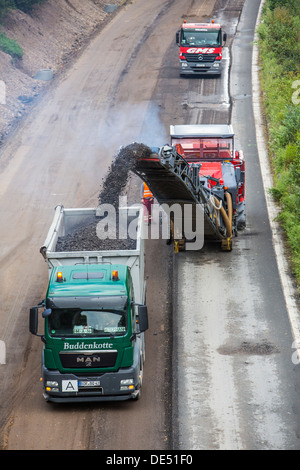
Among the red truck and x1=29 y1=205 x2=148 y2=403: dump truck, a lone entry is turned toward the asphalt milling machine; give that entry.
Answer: the red truck

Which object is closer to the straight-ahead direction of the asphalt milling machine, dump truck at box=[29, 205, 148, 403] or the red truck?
the dump truck

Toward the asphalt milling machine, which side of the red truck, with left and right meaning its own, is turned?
front

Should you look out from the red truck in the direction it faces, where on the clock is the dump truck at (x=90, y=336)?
The dump truck is roughly at 12 o'clock from the red truck.

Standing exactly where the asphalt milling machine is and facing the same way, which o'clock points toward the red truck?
The red truck is roughly at 6 o'clock from the asphalt milling machine.

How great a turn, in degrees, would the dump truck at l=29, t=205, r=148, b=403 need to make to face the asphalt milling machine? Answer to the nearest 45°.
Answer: approximately 135° to its left

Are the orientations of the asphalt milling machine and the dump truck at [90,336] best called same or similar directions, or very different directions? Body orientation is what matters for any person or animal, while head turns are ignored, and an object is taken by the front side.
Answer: same or similar directions

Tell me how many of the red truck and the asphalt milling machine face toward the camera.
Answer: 2

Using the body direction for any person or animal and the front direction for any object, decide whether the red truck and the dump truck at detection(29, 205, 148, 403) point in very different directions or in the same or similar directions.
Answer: same or similar directions

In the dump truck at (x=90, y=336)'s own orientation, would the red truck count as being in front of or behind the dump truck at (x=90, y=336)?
behind

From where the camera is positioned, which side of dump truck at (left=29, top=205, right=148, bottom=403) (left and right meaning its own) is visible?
front

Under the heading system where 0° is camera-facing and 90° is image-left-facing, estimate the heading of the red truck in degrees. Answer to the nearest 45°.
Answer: approximately 0°

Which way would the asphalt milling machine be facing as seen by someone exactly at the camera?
facing the viewer
